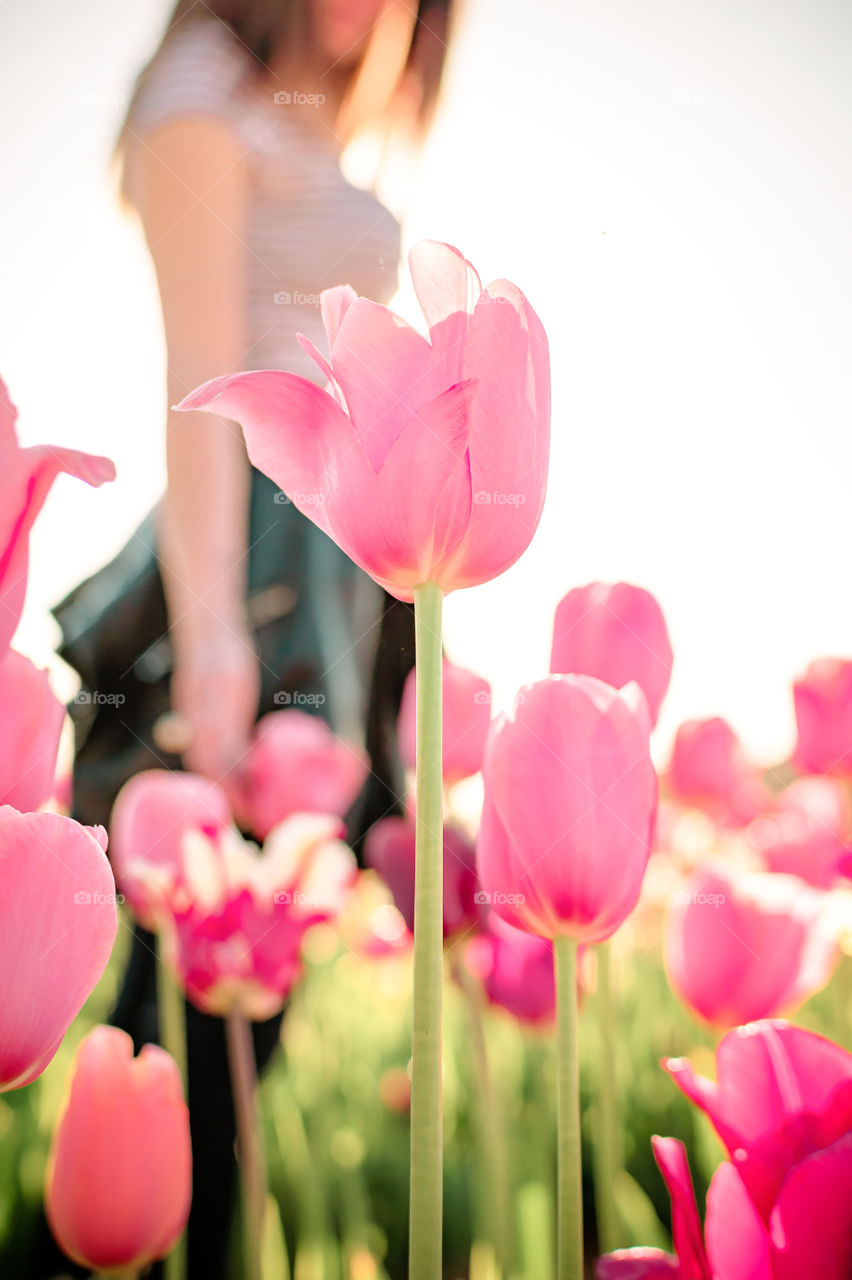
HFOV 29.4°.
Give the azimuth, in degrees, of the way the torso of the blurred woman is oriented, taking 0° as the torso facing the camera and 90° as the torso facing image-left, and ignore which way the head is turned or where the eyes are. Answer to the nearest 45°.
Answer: approximately 315°
